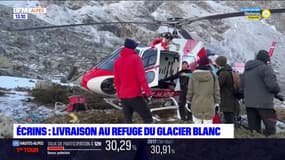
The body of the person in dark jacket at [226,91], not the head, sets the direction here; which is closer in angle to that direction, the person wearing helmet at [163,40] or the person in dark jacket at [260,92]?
the person wearing helmet

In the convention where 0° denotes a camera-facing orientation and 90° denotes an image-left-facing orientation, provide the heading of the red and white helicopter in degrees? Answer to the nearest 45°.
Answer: approximately 45°

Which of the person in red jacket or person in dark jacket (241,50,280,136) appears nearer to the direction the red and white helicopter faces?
the person in red jacket

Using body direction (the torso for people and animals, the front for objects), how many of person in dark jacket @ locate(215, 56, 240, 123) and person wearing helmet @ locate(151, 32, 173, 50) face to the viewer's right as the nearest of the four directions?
0

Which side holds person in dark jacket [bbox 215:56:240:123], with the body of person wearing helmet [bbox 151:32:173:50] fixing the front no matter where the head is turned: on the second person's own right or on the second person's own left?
on the second person's own left

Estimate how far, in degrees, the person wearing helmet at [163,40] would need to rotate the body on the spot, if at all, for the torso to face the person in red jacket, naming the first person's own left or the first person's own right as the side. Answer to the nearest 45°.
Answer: approximately 45° to the first person's own left
